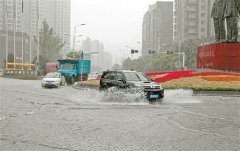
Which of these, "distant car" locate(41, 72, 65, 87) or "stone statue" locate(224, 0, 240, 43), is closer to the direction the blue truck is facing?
the distant car

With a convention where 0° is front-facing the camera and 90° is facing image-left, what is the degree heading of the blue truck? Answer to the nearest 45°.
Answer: approximately 45°

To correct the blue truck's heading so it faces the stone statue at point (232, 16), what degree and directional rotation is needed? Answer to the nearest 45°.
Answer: approximately 90° to its left

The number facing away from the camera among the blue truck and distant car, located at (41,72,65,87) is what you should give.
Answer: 0

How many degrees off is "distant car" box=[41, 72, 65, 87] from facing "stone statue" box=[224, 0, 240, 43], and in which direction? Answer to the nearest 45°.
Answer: approximately 135° to its left

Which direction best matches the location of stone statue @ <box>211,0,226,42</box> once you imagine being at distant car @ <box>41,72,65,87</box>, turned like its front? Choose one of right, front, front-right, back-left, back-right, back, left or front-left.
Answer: back-left

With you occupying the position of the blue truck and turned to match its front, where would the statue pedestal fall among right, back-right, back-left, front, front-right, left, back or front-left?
left

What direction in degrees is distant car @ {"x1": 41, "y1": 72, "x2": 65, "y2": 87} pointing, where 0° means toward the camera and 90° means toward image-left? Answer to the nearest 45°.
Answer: approximately 45°
